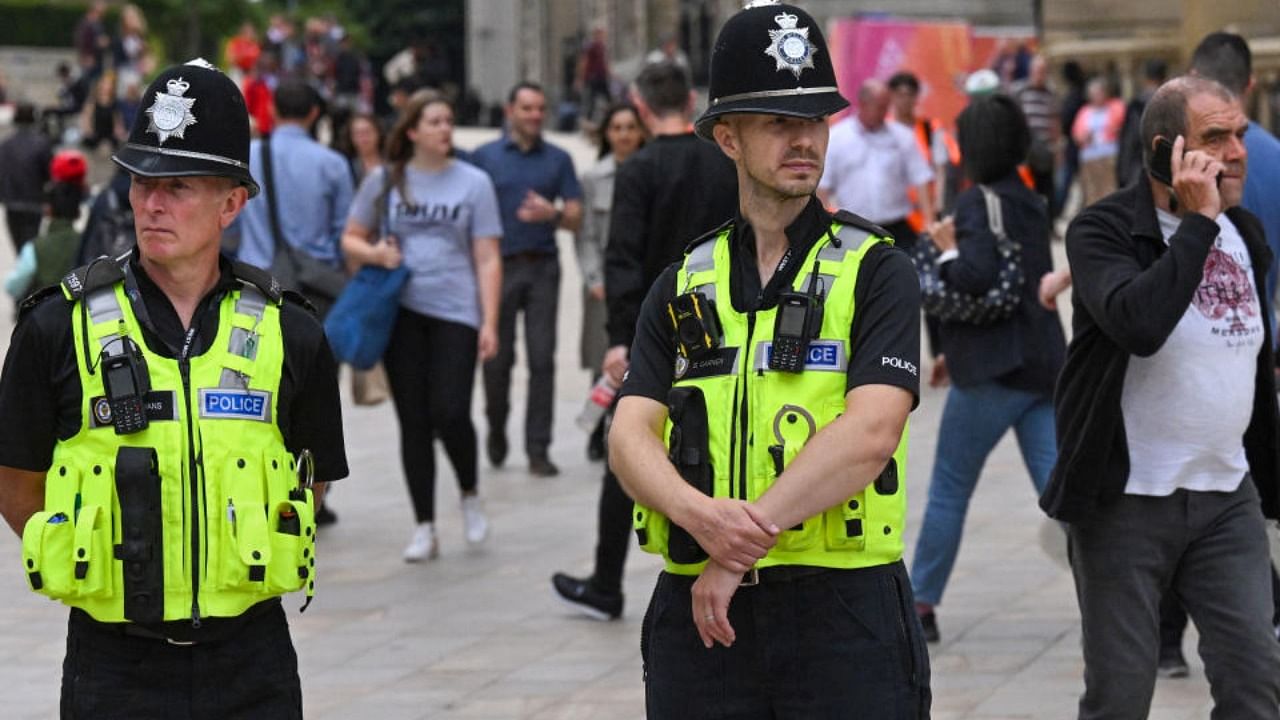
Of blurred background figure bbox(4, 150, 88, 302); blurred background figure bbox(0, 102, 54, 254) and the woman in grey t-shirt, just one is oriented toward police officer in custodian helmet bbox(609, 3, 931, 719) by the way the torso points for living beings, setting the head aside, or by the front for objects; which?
the woman in grey t-shirt

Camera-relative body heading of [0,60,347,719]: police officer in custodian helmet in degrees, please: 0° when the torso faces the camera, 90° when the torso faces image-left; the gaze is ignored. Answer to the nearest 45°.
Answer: approximately 0°

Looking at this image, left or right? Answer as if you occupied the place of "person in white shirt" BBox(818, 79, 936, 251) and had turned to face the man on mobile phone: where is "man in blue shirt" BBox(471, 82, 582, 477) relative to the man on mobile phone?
right

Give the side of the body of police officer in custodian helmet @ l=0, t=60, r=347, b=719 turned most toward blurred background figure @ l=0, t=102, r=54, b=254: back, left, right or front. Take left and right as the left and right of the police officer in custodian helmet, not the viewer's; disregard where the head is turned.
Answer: back

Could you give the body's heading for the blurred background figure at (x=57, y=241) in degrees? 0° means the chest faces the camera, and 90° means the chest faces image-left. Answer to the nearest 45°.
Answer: approximately 180°

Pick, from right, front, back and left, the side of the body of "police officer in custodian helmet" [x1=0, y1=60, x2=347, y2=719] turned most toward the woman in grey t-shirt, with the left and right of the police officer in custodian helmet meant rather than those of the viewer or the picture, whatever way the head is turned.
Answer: back

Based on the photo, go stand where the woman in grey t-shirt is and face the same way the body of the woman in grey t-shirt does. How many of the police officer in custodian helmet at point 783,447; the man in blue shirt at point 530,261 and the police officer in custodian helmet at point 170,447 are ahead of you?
2

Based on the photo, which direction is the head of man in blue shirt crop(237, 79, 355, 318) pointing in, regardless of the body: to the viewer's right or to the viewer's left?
to the viewer's right
